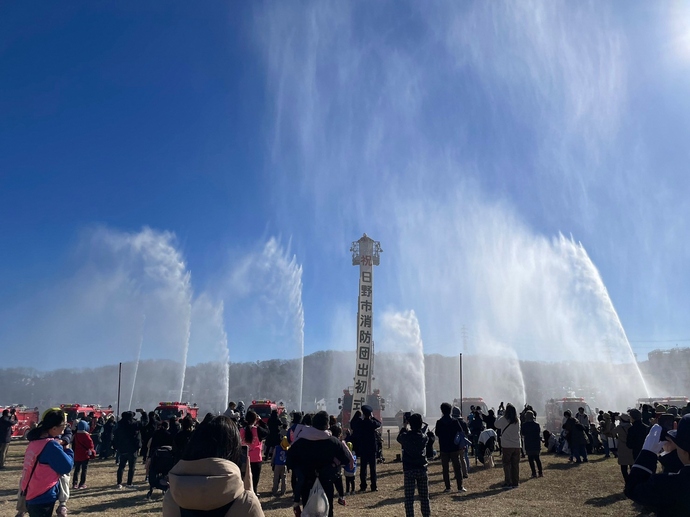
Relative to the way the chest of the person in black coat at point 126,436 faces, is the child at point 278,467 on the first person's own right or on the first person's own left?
on the first person's own right

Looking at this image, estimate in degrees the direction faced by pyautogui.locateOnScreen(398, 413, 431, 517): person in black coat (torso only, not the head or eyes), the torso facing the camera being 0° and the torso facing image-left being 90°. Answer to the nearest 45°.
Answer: approximately 180°

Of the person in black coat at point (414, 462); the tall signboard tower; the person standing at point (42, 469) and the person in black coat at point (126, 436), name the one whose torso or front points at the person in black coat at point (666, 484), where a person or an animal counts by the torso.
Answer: the tall signboard tower

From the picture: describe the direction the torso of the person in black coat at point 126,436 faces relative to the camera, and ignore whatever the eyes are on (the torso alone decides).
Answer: away from the camera

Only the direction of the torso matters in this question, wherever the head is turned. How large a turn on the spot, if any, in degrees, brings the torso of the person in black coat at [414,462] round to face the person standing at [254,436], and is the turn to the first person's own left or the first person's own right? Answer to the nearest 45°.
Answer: approximately 90° to the first person's own left

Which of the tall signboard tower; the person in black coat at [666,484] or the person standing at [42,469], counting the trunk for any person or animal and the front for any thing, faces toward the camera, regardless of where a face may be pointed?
the tall signboard tower

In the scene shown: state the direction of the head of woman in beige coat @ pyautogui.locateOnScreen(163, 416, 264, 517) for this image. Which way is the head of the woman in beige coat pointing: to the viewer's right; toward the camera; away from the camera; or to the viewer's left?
away from the camera

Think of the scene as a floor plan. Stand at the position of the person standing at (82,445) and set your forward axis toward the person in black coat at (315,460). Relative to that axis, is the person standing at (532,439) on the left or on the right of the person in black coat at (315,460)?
left

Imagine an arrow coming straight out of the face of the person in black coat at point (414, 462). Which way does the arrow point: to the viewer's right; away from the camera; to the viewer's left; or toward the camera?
away from the camera

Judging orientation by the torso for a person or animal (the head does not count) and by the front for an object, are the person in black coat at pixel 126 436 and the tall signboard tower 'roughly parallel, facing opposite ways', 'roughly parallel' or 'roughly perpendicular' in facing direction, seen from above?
roughly parallel, facing opposite ways

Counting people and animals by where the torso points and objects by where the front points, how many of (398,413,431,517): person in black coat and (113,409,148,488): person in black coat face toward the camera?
0

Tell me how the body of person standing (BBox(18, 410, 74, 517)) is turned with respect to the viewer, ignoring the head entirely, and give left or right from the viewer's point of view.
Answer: facing away from the viewer and to the right of the viewer

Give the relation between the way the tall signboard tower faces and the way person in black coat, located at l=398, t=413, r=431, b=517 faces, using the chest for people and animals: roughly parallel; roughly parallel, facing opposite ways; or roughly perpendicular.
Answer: roughly parallel, facing opposite ways

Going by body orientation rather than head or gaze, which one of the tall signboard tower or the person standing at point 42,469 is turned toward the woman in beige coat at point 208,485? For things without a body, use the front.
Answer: the tall signboard tower

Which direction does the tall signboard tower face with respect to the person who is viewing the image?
facing the viewer

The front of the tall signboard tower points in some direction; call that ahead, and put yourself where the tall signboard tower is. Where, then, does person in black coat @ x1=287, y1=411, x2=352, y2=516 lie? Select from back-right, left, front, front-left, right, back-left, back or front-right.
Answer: front

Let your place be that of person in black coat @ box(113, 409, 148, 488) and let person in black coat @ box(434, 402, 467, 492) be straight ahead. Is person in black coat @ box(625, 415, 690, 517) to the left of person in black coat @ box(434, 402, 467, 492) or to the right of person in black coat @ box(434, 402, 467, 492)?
right

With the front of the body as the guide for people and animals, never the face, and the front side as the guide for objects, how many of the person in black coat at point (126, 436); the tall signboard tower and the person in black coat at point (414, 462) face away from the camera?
2
